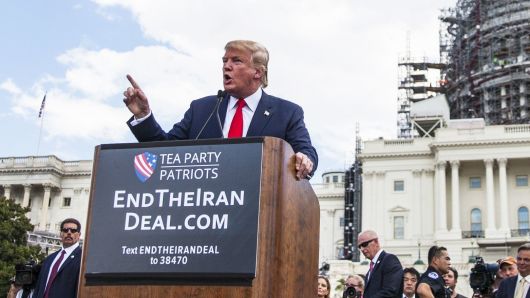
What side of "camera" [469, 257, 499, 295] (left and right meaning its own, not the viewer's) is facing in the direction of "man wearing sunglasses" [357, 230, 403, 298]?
front

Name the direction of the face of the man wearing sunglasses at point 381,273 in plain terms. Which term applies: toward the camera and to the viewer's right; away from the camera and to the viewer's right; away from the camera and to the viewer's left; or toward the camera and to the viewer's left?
toward the camera and to the viewer's left

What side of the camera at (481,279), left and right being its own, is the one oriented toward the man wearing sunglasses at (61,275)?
front

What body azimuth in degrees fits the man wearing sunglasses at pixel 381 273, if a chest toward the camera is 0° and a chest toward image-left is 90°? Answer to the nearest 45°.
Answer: approximately 45°

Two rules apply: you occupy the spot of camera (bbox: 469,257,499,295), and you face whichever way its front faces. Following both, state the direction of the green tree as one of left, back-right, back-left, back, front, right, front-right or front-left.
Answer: right

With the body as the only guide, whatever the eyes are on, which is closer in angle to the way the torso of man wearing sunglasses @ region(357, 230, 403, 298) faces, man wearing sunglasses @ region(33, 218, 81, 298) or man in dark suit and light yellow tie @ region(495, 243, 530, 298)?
the man wearing sunglasses

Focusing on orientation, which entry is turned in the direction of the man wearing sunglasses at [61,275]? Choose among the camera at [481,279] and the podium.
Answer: the camera

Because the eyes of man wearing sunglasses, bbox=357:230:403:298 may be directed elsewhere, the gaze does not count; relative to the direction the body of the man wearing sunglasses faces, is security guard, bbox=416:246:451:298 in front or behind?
behind
